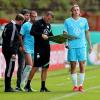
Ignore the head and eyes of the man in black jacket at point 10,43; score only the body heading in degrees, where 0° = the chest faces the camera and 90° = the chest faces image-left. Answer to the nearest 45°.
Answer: approximately 270°
